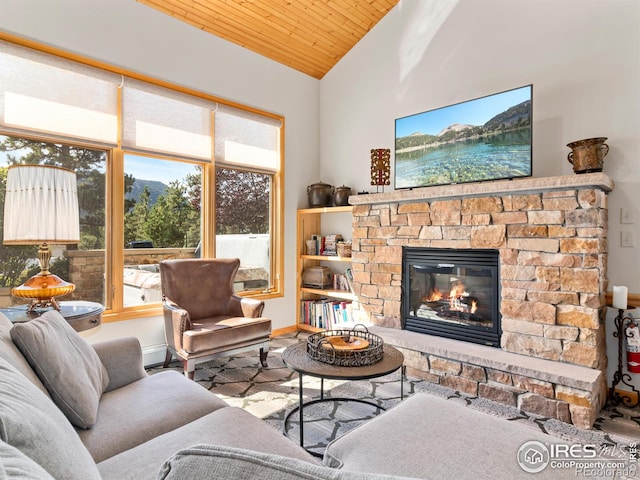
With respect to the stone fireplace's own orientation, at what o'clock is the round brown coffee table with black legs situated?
The round brown coffee table with black legs is roughly at 12 o'clock from the stone fireplace.

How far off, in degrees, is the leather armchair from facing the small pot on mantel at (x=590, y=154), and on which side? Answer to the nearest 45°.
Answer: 0° — it already faces it

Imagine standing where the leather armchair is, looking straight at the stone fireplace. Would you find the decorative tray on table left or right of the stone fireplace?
right

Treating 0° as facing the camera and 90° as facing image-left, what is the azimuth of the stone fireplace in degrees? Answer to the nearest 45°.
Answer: approximately 45°

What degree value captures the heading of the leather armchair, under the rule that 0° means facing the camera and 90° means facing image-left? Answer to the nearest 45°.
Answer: approximately 315°

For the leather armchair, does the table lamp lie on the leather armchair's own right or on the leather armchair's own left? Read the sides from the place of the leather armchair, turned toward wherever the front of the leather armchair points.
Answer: on the leather armchair's own right
